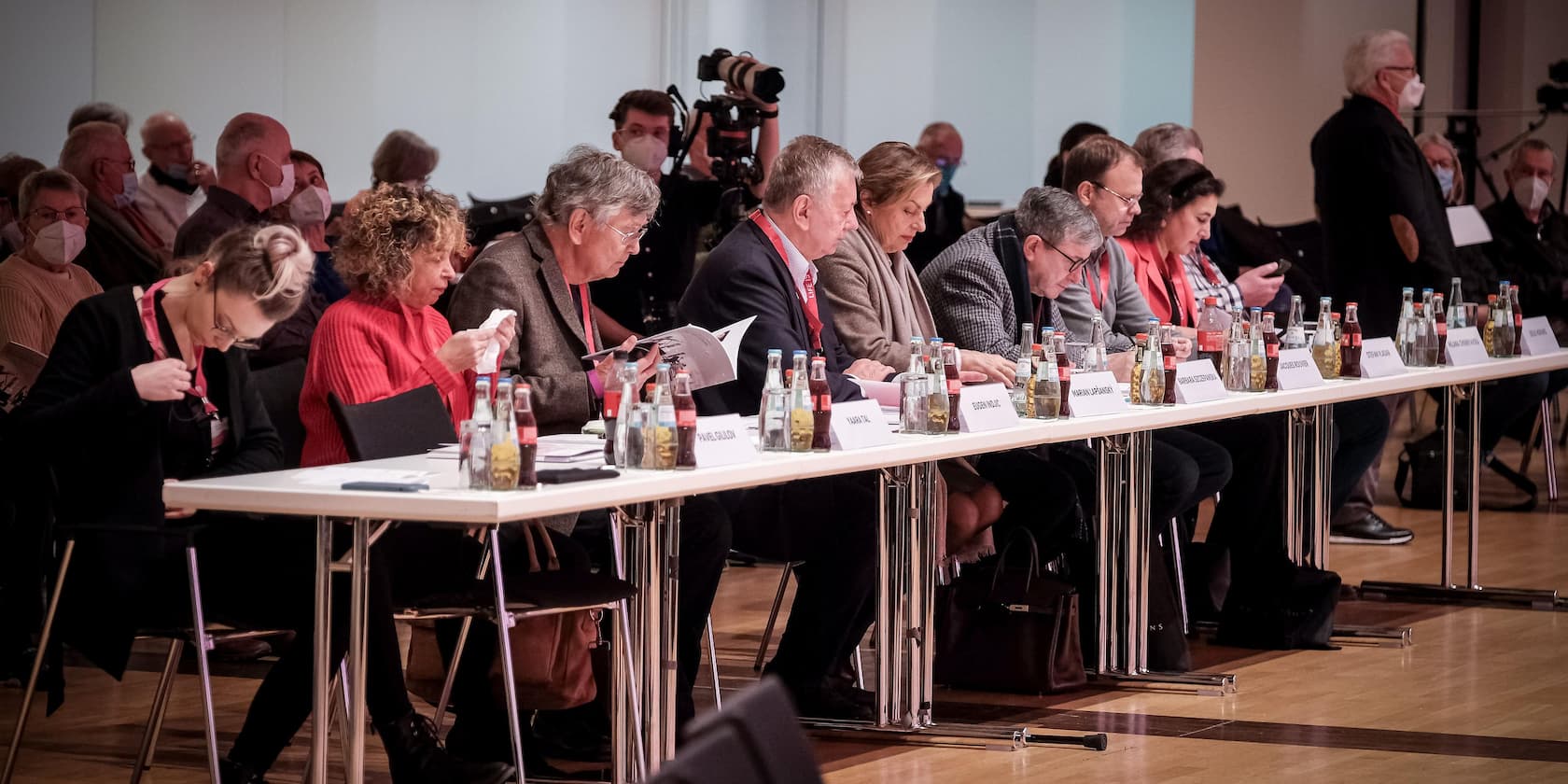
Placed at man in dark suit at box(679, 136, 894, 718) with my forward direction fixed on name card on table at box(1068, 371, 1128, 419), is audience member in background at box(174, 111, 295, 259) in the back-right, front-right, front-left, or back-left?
back-left

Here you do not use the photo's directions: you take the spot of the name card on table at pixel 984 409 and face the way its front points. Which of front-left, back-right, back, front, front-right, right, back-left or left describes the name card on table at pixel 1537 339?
left

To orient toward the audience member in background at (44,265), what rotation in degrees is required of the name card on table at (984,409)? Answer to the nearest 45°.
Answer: approximately 135° to its right

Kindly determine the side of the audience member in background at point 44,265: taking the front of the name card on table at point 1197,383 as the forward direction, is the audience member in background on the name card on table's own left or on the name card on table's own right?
on the name card on table's own right

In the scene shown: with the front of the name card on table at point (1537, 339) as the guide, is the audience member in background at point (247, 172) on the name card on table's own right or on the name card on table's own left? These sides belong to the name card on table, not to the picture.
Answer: on the name card on table's own right
